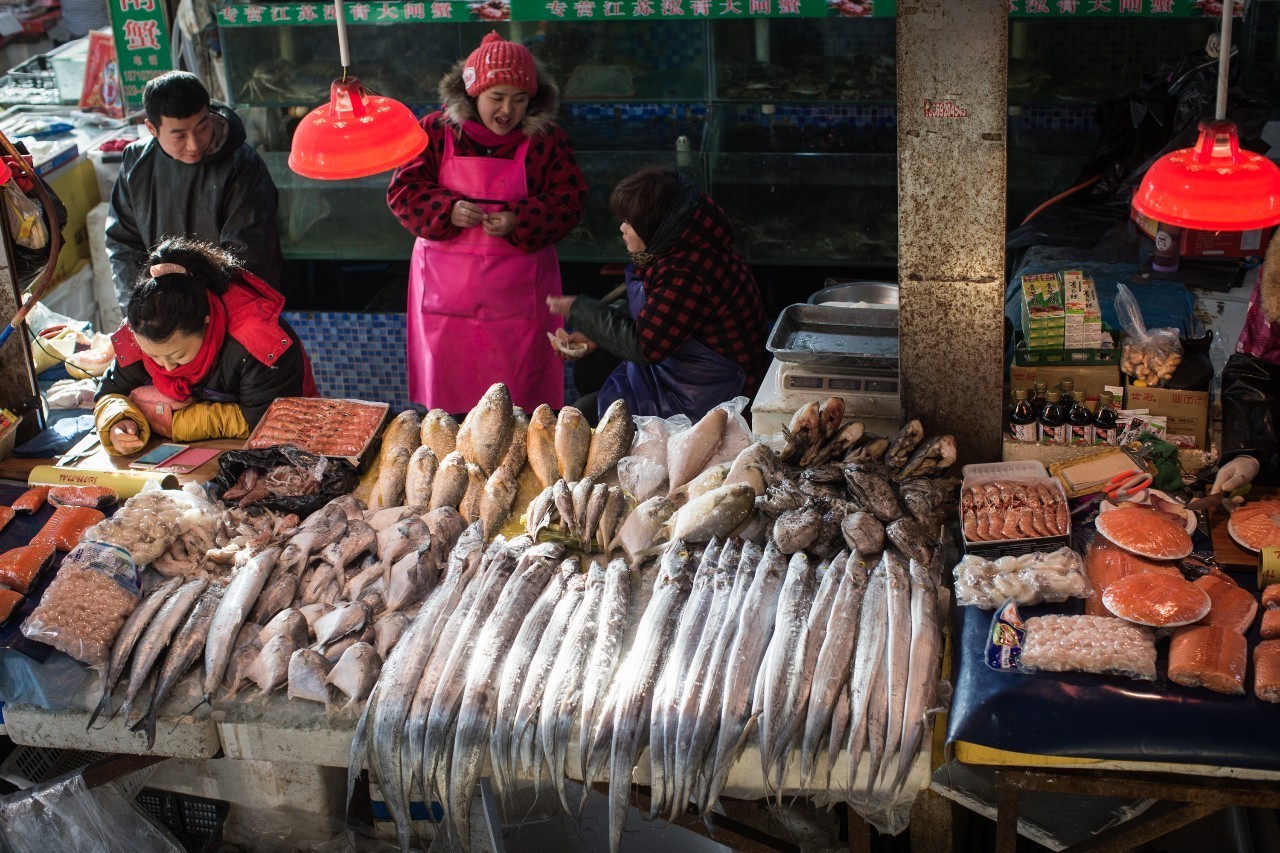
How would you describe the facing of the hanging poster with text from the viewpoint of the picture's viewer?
facing the viewer

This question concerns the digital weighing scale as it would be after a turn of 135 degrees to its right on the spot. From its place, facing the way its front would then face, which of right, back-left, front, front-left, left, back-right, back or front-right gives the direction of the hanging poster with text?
front

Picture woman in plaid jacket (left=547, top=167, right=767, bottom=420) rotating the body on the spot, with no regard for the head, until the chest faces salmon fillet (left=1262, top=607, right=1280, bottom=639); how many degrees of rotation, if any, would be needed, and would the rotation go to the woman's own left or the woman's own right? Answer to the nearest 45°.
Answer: approximately 135° to the woman's own left

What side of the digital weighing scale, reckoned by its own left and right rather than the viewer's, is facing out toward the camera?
front

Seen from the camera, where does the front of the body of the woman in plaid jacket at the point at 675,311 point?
to the viewer's left

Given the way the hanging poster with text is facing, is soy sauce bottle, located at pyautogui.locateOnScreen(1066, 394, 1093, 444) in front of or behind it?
in front

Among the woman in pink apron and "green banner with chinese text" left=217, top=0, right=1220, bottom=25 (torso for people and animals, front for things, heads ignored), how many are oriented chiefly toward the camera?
2

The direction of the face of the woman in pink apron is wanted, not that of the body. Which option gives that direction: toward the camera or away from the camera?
toward the camera

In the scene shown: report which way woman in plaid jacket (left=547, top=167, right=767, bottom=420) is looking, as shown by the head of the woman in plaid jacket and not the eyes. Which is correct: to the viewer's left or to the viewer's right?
to the viewer's left

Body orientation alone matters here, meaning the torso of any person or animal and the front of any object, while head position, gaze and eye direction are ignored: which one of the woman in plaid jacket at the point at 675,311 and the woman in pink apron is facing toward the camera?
the woman in pink apron

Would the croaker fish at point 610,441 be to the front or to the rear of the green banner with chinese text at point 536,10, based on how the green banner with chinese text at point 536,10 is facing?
to the front

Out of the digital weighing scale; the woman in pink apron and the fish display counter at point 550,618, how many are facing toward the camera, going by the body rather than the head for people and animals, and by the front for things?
3

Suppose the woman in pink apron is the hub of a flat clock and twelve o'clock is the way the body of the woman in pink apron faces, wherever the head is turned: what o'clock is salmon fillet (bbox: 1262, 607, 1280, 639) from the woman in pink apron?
The salmon fillet is roughly at 11 o'clock from the woman in pink apron.

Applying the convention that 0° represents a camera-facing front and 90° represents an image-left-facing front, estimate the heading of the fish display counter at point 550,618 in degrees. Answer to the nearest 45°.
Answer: approximately 0°

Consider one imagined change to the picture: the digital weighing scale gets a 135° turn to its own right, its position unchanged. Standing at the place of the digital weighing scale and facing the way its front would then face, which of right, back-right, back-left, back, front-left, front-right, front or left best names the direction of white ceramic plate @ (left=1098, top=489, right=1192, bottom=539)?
back

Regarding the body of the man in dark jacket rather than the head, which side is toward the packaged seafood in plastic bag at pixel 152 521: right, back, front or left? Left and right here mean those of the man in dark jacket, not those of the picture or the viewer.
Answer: front
